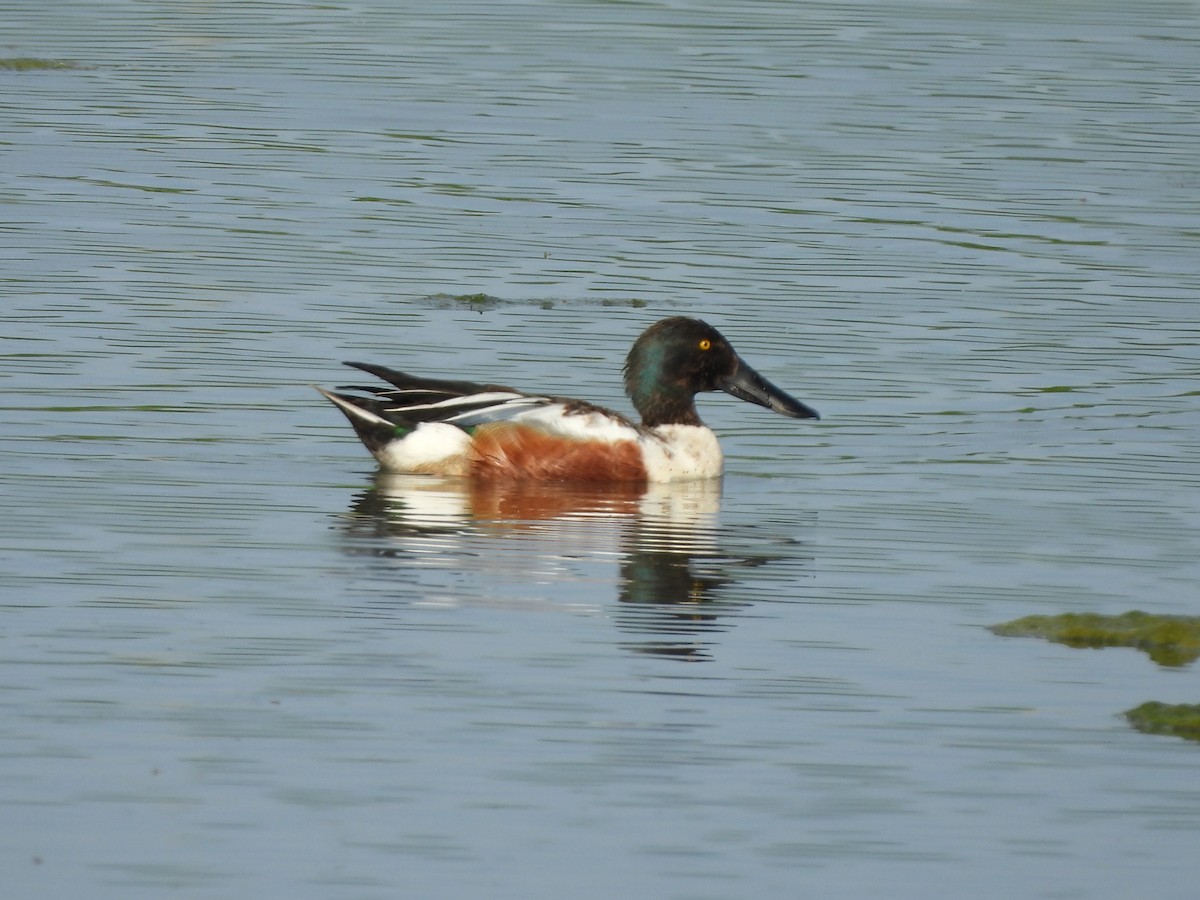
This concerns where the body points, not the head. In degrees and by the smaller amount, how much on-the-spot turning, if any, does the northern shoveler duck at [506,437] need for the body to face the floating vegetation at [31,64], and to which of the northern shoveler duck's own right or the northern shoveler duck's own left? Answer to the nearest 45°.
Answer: approximately 90° to the northern shoveler duck's own left

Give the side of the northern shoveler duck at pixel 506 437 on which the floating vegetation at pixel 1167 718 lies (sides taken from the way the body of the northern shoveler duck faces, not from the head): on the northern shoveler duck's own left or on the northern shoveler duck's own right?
on the northern shoveler duck's own right

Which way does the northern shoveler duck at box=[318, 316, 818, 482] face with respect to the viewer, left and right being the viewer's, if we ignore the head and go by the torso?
facing to the right of the viewer

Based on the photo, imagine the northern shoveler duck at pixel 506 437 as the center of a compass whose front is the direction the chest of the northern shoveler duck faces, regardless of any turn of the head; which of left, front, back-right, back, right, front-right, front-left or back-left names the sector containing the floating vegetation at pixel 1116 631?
front-right
